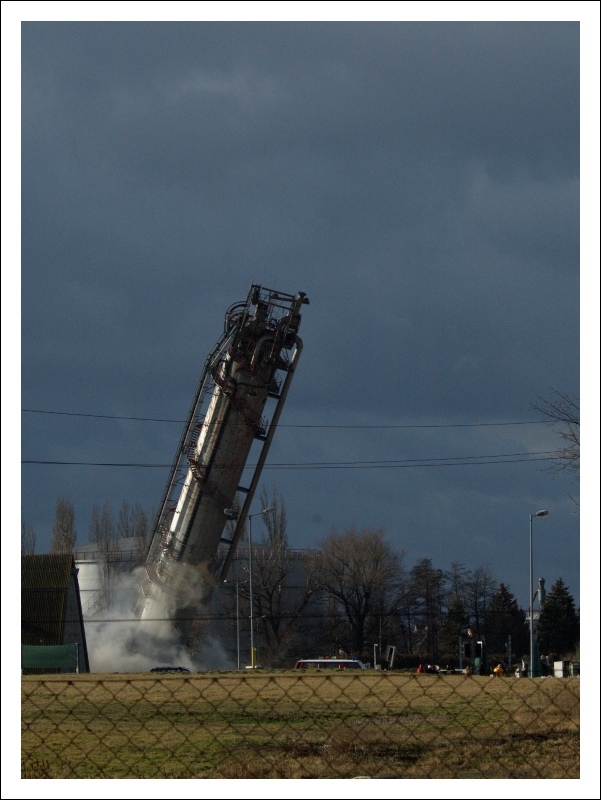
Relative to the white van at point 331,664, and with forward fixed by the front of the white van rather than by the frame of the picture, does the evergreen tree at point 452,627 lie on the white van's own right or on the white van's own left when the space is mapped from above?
on the white van's own left

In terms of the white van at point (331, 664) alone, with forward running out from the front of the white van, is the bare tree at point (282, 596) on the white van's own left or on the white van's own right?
on the white van's own left

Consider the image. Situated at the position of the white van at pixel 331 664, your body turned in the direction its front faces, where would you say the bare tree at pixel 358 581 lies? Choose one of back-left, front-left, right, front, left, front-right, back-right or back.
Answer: left

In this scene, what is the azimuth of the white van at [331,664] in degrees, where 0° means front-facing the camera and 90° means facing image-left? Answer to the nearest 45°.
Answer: approximately 270°

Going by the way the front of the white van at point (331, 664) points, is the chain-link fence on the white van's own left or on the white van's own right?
on the white van's own right
